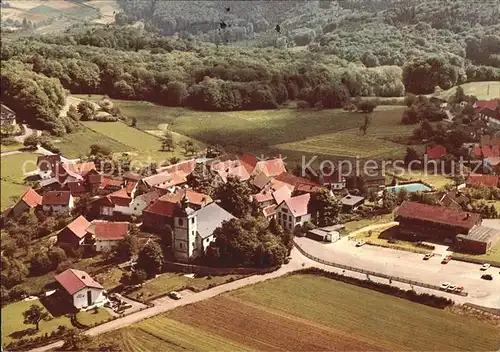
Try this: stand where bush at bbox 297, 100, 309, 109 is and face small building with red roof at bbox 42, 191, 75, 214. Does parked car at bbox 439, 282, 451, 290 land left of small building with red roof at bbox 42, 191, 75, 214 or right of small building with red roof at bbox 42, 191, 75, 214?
left

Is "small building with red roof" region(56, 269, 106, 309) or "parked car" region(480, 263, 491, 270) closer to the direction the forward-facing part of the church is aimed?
the small building with red roof

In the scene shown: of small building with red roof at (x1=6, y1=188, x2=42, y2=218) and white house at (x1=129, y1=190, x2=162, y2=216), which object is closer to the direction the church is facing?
the small building with red roof

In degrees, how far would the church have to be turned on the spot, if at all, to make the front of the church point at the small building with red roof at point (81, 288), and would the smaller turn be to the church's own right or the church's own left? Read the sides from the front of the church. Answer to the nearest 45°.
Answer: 0° — it already faces it

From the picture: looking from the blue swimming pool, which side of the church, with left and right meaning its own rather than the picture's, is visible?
back

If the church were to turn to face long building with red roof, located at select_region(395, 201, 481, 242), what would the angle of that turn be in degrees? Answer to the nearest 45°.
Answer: approximately 135° to its left

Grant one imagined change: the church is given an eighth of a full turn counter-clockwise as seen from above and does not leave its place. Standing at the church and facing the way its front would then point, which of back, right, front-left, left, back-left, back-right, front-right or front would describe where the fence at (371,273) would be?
left

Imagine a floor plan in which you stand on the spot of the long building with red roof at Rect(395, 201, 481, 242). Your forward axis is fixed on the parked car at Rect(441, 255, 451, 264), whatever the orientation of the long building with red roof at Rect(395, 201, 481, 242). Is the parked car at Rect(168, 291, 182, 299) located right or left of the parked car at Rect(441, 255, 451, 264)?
right

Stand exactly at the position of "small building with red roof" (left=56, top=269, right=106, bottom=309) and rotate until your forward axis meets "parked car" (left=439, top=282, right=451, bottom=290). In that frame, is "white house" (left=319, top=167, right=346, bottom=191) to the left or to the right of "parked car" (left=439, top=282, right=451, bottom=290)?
left

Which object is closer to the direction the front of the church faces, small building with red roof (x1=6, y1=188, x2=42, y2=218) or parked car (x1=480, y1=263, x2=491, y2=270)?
the small building with red roof

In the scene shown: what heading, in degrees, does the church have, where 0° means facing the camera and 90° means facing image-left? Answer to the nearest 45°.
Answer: approximately 45°

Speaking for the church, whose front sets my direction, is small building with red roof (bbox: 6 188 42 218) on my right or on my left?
on my right

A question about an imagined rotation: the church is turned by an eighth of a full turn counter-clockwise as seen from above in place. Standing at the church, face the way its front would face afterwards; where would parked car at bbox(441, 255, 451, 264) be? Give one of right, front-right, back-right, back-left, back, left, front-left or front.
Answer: left

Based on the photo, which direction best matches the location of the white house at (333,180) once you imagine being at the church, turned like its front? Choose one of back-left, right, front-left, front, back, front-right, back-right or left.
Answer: back

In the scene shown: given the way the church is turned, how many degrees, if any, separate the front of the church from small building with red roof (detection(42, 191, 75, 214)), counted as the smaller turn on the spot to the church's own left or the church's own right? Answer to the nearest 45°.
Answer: approximately 45° to the church's own right
